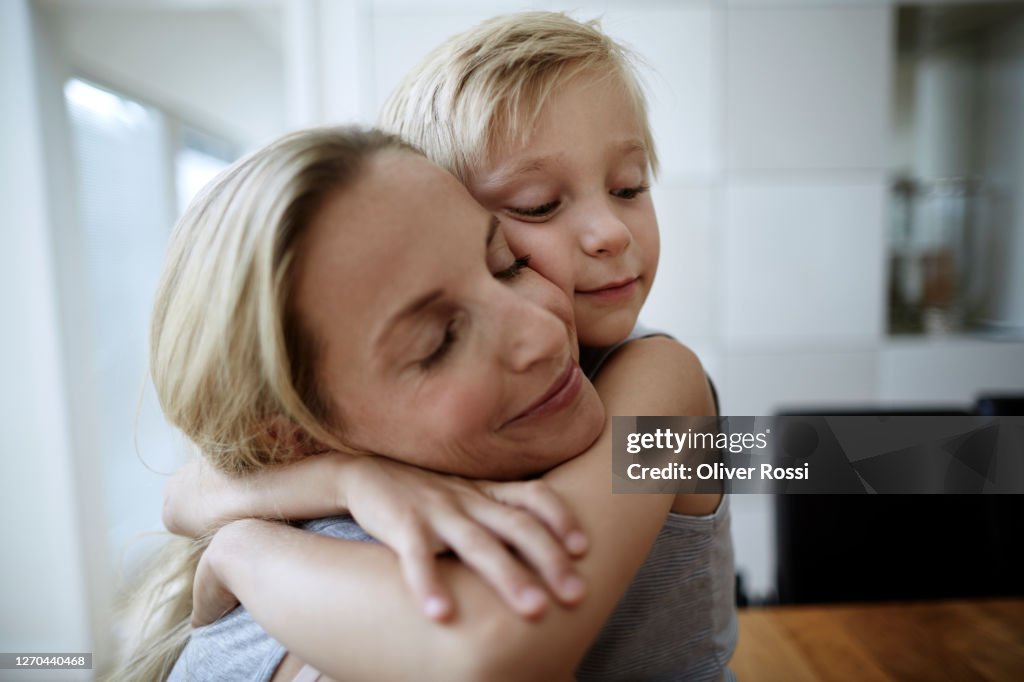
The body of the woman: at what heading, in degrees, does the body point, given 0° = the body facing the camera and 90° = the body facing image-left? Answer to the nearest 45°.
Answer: approximately 315°

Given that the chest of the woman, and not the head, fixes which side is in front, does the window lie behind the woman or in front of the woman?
behind

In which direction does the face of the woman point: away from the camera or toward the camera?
toward the camera
